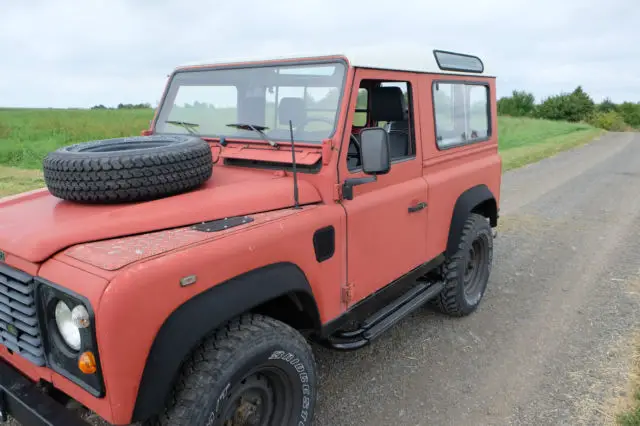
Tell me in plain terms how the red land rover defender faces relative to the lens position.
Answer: facing the viewer and to the left of the viewer

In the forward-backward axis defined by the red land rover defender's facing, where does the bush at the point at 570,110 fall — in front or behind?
behind

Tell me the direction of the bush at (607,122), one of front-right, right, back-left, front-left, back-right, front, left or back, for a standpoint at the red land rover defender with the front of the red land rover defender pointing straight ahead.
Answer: back
